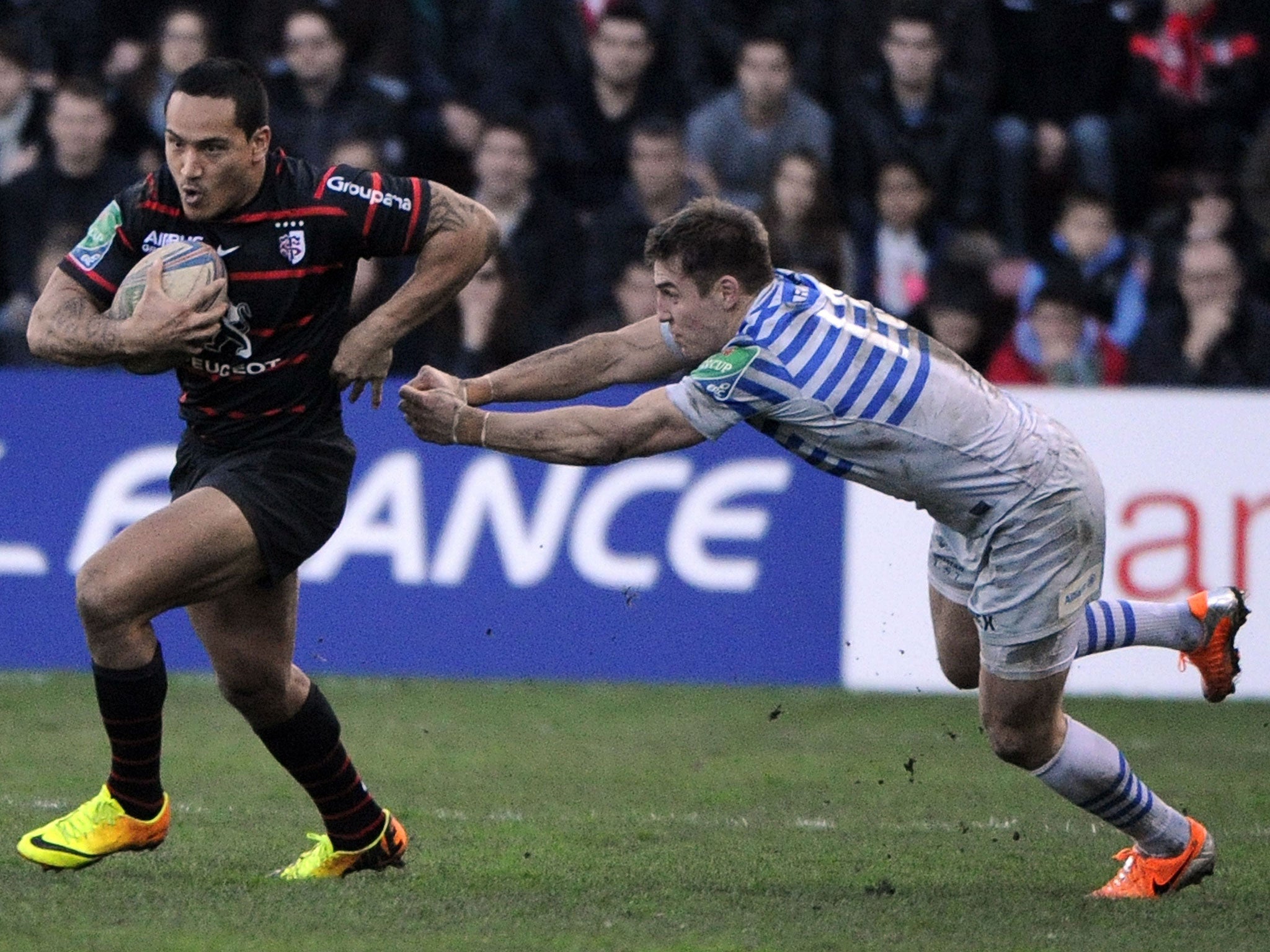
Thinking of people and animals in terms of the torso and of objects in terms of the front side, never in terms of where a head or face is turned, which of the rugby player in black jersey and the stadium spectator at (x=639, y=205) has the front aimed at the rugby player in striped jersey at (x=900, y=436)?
the stadium spectator

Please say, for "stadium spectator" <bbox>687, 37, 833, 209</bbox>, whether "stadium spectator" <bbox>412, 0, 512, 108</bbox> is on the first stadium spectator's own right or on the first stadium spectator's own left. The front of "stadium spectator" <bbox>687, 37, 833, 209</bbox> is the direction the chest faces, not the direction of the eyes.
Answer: on the first stadium spectator's own right

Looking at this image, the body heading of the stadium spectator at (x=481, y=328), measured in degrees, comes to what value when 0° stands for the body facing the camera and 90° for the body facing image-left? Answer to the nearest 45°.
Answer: approximately 0°

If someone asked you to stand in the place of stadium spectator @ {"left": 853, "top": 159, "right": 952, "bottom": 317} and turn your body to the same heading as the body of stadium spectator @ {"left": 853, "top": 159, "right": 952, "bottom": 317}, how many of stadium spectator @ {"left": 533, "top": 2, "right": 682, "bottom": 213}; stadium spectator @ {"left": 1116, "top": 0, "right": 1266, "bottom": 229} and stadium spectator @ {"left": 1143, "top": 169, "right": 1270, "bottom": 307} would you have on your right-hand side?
1

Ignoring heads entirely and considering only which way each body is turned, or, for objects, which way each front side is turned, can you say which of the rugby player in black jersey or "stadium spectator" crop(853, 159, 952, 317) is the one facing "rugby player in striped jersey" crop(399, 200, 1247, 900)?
the stadium spectator

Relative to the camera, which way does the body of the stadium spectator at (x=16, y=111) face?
toward the camera

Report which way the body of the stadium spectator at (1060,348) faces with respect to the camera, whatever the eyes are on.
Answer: toward the camera

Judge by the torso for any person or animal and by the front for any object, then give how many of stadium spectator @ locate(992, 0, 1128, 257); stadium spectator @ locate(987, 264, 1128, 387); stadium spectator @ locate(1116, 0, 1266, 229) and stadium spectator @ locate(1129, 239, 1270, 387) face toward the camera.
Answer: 4

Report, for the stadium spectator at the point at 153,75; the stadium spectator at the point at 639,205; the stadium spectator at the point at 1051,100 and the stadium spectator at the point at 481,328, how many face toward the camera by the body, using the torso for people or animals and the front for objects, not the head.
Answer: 4

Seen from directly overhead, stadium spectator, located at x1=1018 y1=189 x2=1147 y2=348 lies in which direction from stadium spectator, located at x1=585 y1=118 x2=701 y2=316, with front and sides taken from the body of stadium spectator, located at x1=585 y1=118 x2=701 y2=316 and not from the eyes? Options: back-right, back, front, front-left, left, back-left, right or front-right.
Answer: left

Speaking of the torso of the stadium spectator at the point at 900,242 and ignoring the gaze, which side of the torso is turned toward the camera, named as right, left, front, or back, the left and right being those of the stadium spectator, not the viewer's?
front

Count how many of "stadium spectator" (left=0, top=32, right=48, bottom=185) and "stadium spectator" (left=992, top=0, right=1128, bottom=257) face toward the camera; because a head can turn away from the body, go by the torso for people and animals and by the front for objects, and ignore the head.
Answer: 2

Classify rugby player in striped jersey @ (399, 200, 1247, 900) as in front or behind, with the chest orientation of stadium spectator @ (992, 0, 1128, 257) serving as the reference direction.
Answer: in front
